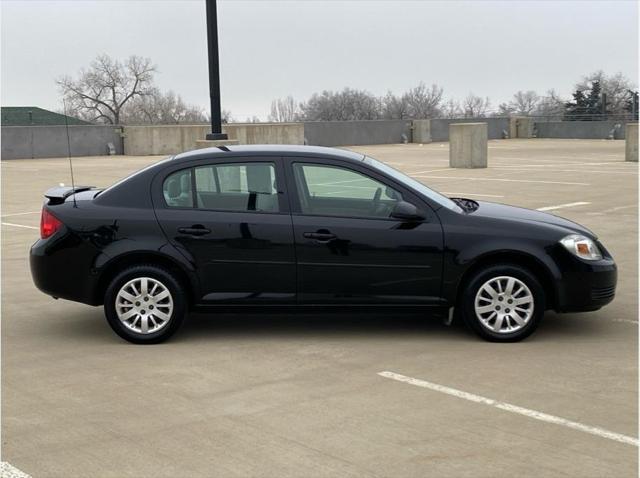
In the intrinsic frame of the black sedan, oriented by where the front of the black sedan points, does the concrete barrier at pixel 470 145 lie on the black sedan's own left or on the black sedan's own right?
on the black sedan's own left

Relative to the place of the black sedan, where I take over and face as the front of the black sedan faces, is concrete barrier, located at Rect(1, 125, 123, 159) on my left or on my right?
on my left

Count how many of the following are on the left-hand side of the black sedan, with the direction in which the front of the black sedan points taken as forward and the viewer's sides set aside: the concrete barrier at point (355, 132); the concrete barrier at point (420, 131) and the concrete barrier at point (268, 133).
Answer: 3

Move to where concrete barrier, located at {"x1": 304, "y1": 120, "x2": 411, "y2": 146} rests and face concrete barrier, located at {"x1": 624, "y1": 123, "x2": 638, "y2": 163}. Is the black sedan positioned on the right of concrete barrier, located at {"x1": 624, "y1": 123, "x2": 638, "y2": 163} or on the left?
right

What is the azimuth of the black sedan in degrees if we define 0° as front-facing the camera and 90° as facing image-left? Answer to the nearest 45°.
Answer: approximately 270°

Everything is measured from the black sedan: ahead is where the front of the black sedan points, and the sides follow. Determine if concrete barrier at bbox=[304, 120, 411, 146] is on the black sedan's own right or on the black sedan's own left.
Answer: on the black sedan's own left

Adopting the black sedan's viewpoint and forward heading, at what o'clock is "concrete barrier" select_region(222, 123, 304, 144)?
The concrete barrier is roughly at 9 o'clock from the black sedan.

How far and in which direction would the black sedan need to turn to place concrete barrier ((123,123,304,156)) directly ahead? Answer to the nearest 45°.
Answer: approximately 90° to its left

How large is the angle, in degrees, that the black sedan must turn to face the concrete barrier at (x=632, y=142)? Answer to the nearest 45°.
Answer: approximately 45° to its left

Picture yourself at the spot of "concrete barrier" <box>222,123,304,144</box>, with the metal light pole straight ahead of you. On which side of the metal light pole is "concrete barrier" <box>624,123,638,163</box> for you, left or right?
left

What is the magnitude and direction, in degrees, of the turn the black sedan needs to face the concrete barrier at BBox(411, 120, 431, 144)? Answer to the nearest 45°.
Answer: approximately 90° to its left
